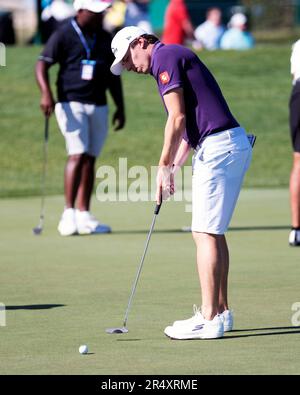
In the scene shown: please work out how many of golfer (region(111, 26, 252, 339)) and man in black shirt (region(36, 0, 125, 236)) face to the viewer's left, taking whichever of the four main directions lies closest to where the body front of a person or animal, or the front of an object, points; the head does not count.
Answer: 1

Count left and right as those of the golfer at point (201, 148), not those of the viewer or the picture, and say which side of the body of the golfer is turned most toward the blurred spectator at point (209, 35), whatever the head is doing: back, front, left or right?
right

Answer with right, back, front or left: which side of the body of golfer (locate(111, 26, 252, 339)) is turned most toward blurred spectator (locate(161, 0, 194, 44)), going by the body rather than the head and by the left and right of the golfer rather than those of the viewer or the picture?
right

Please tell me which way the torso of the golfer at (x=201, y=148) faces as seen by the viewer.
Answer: to the viewer's left

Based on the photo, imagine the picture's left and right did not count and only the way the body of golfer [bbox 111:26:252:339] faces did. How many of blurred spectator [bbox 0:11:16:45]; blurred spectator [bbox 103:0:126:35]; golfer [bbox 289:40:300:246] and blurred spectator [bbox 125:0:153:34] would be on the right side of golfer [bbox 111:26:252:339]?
4

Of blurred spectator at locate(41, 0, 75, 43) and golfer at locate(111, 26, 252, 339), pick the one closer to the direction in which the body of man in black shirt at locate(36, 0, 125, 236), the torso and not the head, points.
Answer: the golfer

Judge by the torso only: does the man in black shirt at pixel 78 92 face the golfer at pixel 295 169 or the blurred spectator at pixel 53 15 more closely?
the golfer

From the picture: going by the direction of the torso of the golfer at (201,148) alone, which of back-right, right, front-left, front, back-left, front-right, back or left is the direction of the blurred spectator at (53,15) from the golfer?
right

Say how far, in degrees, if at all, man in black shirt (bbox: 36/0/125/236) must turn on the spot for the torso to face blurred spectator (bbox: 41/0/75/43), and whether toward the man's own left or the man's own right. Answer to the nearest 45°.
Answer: approximately 135° to the man's own left

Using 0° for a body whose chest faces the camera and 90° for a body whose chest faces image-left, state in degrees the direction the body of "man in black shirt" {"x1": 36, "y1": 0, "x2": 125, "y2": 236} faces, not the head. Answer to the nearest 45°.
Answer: approximately 315°

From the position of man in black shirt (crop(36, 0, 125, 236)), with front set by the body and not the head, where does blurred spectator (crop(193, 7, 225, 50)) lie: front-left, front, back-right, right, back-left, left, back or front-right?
back-left

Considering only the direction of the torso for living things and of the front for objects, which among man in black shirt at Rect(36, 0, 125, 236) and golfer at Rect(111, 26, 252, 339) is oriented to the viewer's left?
the golfer

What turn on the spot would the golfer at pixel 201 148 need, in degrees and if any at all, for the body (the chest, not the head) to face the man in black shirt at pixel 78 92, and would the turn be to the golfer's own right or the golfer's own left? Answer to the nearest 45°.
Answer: approximately 90° to the golfer's own right

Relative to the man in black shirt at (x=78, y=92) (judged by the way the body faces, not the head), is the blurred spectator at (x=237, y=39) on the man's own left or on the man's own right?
on the man's own left
